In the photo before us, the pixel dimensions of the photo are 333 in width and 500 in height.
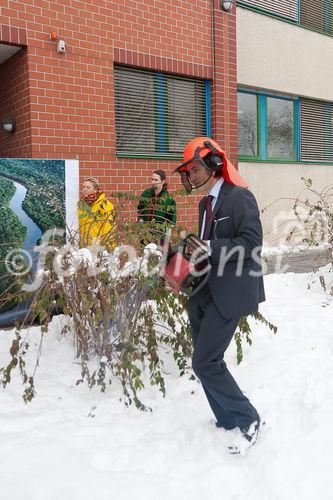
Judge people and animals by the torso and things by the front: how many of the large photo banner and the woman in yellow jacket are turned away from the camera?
0

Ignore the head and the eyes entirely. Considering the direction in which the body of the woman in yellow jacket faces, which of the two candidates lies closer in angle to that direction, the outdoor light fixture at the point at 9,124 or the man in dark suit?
the man in dark suit

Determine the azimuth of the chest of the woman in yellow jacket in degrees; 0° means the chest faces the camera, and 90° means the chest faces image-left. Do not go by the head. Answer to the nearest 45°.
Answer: approximately 45°

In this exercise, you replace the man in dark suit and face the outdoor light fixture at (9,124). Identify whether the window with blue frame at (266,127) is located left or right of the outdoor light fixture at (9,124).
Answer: right

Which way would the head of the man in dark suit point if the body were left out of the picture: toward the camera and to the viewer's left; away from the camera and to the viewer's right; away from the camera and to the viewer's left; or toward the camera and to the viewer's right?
toward the camera and to the viewer's left

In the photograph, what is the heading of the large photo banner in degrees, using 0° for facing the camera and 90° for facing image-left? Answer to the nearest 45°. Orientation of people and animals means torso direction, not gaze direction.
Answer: approximately 0°

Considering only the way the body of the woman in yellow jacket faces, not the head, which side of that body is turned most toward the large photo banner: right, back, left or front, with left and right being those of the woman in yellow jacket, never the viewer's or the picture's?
right

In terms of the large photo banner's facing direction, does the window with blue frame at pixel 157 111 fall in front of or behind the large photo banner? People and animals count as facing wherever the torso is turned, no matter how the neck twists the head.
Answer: behind

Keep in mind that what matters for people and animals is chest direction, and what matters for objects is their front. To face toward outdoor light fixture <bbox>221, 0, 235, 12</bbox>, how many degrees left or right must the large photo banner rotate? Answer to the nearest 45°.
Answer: approximately 135° to its left

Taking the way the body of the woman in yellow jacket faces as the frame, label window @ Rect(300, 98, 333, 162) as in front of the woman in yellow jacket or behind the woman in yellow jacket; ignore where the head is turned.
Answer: behind
